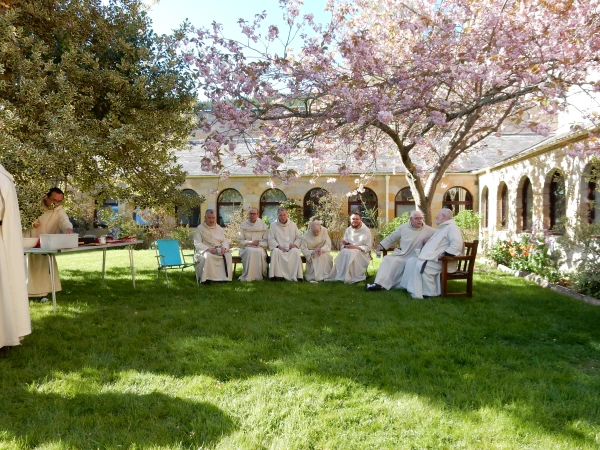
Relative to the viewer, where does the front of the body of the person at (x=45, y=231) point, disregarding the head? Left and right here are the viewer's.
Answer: facing the viewer

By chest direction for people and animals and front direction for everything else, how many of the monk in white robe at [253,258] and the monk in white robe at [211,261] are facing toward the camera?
2

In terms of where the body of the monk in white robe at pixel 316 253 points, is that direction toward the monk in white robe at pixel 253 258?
no

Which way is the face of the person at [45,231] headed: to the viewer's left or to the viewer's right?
to the viewer's right

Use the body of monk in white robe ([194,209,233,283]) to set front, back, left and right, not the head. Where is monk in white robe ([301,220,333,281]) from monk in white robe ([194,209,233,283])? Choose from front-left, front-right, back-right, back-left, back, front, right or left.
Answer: left

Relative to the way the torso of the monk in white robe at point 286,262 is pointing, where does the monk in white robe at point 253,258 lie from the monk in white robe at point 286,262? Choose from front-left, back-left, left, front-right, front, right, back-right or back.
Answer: right

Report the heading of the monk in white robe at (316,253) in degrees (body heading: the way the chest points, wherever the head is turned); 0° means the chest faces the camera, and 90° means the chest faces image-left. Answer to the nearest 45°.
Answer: approximately 0°

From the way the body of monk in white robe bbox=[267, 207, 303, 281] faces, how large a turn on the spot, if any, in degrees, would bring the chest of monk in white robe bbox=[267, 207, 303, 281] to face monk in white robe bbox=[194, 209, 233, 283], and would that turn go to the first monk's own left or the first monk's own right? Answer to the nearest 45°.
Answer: approximately 90° to the first monk's own right

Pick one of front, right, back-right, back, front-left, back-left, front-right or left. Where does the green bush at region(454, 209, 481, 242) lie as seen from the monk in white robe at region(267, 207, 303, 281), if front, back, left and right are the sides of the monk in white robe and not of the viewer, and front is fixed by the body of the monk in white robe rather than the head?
back-left

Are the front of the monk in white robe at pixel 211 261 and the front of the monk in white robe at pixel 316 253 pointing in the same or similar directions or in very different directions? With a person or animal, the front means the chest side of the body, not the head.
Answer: same or similar directions

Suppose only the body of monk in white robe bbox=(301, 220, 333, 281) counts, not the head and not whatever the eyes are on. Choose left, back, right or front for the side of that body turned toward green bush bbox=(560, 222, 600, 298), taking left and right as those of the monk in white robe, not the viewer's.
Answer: left

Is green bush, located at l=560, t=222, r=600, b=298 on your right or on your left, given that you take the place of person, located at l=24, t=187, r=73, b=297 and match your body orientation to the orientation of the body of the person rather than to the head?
on your left

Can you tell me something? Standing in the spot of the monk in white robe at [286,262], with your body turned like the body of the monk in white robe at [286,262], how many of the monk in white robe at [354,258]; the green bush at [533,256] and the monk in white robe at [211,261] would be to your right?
1

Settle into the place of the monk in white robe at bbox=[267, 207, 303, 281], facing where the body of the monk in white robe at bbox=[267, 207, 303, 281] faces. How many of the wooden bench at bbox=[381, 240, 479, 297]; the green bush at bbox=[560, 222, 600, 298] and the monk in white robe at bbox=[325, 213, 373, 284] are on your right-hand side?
0
